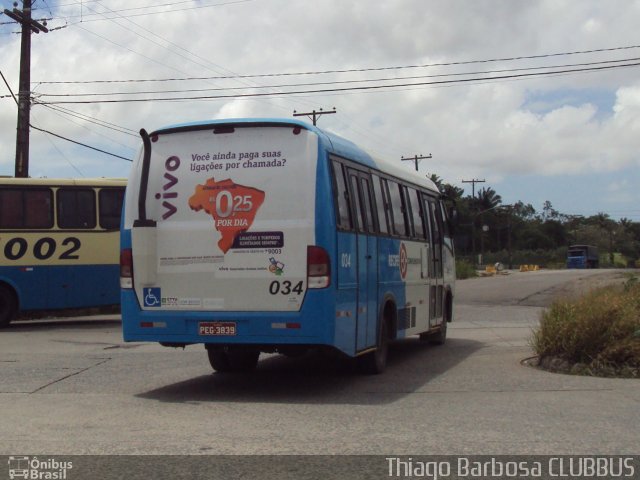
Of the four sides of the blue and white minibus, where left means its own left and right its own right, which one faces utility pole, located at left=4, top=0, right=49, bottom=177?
left

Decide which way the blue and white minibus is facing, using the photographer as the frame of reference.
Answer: facing away from the viewer and to the right of the viewer
